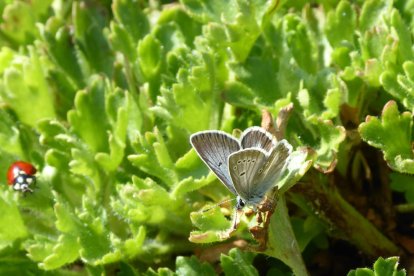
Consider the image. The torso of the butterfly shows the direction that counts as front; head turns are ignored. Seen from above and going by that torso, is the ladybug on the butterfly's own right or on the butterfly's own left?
on the butterfly's own right

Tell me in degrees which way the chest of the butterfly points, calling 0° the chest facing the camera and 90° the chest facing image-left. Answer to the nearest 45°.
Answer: approximately 45°
